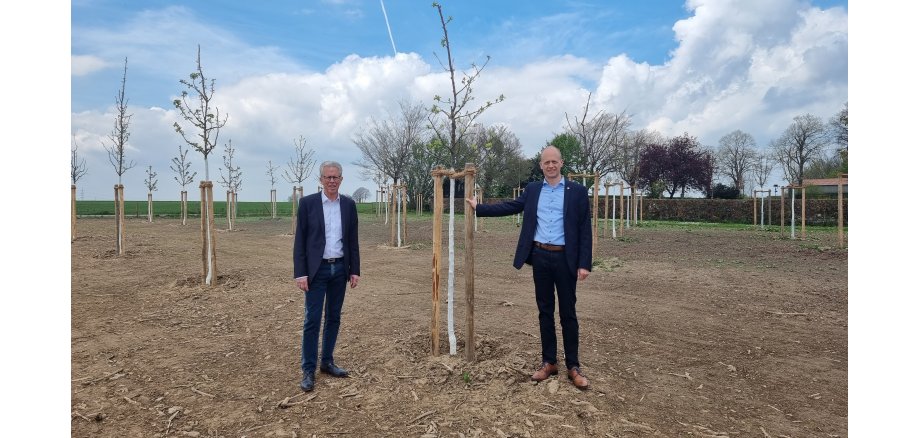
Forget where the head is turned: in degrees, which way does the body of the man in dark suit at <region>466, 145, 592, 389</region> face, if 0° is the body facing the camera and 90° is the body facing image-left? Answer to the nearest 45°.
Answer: approximately 0°

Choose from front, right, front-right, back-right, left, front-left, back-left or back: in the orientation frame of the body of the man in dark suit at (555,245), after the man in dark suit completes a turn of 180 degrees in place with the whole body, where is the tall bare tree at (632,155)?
front

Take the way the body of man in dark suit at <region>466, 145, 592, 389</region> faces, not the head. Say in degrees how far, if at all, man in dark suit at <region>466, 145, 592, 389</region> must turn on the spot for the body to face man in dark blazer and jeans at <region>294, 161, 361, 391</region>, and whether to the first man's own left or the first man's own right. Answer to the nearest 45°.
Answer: approximately 90° to the first man's own right

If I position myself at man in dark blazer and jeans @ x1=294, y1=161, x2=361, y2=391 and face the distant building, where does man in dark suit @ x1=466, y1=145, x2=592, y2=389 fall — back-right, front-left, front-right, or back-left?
front-right

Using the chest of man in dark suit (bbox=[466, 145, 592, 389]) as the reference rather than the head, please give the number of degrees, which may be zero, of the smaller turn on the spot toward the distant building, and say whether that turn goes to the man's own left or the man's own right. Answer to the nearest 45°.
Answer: approximately 135° to the man's own left
